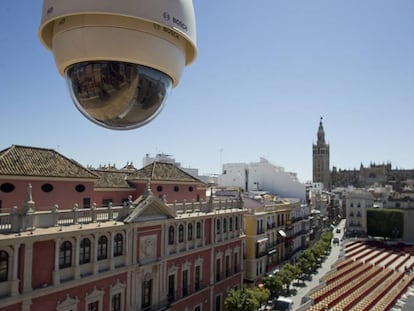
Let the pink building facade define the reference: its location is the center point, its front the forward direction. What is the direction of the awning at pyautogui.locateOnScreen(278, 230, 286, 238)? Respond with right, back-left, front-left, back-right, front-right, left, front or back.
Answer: left

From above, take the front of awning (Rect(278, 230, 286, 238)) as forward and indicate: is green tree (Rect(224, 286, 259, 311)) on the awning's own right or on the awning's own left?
on the awning's own right

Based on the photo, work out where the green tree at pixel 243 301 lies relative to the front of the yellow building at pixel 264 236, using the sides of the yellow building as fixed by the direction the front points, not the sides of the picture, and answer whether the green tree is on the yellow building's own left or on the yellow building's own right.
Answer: on the yellow building's own right

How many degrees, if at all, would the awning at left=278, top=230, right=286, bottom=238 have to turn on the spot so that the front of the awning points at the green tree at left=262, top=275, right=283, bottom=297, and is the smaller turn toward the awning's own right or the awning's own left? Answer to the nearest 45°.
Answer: approximately 45° to the awning's own right

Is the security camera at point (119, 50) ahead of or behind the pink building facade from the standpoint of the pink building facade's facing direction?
ahead

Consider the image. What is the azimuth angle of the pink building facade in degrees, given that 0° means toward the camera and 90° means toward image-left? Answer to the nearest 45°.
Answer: approximately 315°

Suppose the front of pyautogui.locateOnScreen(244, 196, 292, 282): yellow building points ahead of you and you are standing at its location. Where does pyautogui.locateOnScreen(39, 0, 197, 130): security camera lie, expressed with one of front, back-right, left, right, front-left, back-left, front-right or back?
front-right

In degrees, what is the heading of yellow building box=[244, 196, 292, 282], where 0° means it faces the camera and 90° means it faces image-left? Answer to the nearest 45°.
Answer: approximately 315°

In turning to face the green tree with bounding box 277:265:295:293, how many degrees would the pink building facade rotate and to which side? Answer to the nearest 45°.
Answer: approximately 90° to its left
